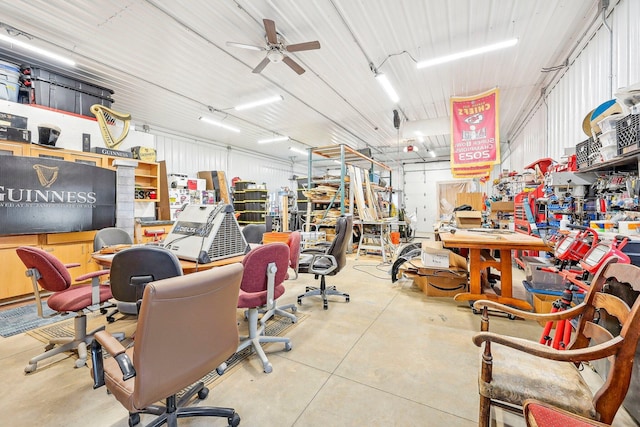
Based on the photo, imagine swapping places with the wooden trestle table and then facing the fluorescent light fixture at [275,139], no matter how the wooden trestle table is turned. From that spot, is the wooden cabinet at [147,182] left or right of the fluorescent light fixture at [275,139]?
left

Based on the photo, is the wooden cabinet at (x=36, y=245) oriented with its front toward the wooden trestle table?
yes

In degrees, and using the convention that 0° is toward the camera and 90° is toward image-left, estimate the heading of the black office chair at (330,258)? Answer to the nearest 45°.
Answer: approximately 90°

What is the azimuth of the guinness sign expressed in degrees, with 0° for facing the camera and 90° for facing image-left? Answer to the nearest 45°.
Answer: approximately 315°

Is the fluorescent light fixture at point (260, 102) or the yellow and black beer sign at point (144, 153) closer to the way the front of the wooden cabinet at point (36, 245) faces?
the fluorescent light fixture

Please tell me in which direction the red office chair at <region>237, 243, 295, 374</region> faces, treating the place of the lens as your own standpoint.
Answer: facing away from the viewer and to the left of the viewer

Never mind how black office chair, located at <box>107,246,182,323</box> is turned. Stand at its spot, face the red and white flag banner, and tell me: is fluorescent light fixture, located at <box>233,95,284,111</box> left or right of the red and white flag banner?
left

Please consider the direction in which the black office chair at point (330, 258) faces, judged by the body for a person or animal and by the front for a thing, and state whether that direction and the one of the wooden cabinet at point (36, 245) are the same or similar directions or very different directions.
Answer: very different directions

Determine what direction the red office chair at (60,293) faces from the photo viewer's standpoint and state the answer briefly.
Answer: facing away from the viewer and to the right of the viewer
